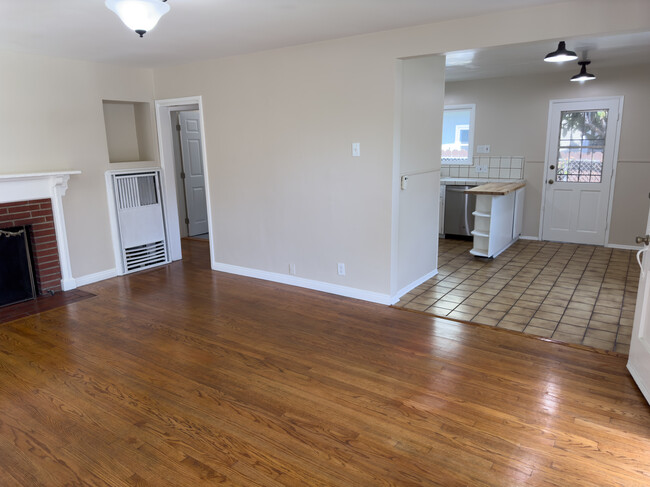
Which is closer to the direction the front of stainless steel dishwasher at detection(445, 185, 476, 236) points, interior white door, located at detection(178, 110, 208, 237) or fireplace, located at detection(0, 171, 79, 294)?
the fireplace

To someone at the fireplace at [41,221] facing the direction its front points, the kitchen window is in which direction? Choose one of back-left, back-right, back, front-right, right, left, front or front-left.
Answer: left

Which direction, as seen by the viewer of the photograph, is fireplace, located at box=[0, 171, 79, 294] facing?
facing the viewer

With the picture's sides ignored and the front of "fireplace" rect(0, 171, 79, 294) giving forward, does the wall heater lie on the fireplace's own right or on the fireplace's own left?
on the fireplace's own left

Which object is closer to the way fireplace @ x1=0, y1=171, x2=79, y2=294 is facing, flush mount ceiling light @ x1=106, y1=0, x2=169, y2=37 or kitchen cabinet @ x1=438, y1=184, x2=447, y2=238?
the flush mount ceiling light

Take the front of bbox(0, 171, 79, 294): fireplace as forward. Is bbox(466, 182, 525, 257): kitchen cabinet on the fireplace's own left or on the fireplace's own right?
on the fireplace's own left

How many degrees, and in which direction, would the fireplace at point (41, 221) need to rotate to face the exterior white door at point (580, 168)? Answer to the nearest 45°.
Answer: approximately 90° to its left

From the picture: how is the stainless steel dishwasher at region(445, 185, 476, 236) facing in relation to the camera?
toward the camera

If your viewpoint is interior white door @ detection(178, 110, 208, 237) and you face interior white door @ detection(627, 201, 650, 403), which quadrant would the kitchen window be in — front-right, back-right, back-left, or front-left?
front-left

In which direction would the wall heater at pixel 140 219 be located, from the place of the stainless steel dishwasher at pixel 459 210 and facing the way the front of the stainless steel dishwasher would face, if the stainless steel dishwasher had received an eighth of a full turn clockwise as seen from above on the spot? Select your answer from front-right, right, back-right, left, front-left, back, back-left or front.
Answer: front

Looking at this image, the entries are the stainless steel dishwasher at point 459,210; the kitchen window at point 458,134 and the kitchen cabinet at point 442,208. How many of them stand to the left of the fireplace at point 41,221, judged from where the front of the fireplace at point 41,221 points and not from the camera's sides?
3
